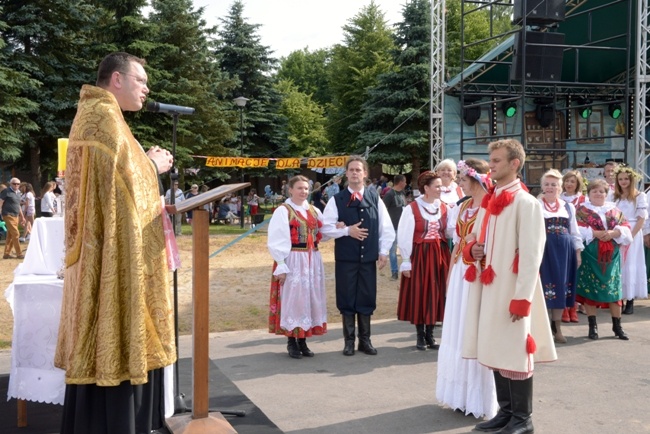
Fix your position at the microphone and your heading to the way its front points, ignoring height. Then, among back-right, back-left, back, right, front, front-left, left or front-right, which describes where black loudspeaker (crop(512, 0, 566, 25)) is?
back-right

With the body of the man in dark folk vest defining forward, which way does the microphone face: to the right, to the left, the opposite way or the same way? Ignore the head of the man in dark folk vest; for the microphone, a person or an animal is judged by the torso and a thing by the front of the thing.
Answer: to the right

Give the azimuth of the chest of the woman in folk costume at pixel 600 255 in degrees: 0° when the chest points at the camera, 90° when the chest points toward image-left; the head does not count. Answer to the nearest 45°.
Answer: approximately 0°

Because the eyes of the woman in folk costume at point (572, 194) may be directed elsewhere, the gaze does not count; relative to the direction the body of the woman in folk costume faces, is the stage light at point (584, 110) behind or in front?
behind

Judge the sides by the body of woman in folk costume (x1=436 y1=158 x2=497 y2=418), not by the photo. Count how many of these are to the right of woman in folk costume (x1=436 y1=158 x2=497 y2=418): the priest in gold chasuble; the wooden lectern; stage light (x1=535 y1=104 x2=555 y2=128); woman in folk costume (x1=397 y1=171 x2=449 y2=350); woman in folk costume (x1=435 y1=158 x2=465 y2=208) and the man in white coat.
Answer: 3

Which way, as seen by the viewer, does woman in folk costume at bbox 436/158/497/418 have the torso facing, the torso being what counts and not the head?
to the viewer's left

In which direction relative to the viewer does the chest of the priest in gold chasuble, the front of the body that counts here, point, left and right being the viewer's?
facing to the right of the viewer

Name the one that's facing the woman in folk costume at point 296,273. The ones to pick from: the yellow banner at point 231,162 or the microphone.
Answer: the yellow banner

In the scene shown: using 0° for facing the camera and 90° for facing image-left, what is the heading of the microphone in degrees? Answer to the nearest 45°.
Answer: approximately 90°

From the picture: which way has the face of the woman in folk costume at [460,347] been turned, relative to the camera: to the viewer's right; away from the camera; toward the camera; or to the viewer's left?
to the viewer's left

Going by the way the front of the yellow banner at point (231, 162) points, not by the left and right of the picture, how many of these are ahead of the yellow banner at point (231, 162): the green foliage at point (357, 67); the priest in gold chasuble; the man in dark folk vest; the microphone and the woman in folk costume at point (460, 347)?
4

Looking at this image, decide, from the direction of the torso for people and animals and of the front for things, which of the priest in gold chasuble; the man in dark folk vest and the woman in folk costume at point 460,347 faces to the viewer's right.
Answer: the priest in gold chasuble
